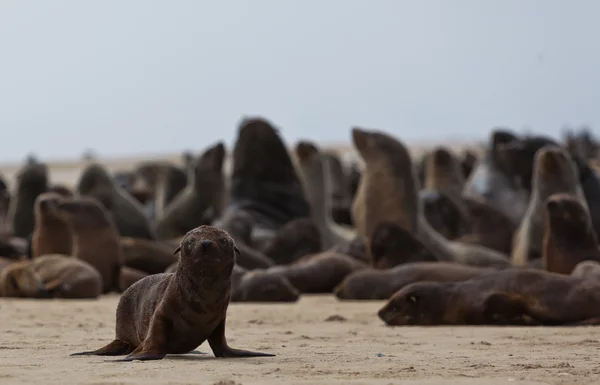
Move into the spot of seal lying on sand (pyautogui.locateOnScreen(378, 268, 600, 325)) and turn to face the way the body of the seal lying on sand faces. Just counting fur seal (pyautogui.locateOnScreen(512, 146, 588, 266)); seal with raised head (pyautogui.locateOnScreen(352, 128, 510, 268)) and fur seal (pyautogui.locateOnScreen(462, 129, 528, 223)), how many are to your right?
3

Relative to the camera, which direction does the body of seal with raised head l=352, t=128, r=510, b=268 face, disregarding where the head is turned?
to the viewer's left

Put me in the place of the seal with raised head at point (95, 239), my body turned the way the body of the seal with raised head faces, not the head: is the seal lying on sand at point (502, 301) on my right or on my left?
on my left

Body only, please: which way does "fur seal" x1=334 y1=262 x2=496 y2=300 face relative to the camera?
to the viewer's left

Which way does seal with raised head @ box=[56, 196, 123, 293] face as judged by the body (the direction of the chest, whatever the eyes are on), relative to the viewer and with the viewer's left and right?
facing to the left of the viewer

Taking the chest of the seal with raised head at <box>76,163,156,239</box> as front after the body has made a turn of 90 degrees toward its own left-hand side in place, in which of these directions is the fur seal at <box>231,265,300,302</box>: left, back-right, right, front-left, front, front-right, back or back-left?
front

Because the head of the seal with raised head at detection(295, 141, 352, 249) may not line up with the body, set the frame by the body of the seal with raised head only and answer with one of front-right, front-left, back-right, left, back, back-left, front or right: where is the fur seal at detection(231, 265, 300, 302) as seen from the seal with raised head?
left

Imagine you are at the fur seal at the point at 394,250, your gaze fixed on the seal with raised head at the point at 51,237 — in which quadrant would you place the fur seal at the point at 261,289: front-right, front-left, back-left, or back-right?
front-left

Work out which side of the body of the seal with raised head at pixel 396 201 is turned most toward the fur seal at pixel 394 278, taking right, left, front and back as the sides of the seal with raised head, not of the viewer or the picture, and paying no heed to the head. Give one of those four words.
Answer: left

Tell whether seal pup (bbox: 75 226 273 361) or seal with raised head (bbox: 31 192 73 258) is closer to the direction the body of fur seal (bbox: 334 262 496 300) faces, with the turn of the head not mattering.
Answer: the seal with raised head

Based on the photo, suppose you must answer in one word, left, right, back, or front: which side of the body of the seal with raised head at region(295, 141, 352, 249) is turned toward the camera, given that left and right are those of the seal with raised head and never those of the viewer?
left

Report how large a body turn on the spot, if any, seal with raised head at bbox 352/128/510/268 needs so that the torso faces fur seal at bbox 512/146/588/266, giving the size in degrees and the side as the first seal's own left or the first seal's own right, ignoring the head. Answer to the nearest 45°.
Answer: approximately 180°
